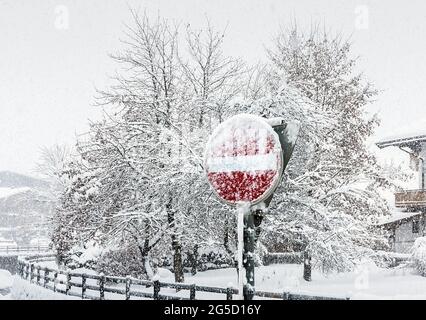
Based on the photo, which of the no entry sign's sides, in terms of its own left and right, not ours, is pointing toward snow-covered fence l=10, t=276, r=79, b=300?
right

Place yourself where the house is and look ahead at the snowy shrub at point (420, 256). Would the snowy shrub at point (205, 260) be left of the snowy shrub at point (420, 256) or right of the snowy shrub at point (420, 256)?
right

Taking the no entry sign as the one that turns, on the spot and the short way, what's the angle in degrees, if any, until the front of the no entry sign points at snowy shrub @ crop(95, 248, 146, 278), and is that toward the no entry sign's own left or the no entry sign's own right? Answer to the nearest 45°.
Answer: approximately 135° to the no entry sign's own right

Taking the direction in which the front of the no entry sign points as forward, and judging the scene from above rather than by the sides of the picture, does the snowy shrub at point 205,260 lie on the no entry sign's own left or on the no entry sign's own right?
on the no entry sign's own right

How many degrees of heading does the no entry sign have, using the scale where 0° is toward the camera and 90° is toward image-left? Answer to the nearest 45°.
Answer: approximately 45°

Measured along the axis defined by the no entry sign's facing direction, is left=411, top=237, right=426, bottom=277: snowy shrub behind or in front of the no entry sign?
behind

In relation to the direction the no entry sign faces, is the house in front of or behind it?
behind
